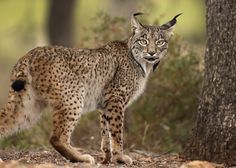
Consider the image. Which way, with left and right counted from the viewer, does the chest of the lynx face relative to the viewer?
facing to the right of the viewer

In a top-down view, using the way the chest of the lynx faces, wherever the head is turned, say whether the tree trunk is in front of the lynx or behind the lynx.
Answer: in front

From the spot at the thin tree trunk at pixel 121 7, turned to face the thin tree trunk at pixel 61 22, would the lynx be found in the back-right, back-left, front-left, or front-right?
front-left

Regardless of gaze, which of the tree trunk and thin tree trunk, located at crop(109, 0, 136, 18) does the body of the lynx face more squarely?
the tree trunk

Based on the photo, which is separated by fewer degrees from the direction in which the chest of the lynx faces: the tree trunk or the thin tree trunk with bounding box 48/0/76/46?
the tree trunk

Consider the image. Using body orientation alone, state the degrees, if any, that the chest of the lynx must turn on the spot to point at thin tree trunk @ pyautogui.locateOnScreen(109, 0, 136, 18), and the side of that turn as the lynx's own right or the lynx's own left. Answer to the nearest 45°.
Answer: approximately 90° to the lynx's own left

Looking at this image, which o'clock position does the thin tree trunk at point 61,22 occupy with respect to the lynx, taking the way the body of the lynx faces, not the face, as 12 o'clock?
The thin tree trunk is roughly at 9 o'clock from the lynx.

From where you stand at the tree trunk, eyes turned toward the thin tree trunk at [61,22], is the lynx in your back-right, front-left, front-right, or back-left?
front-left
